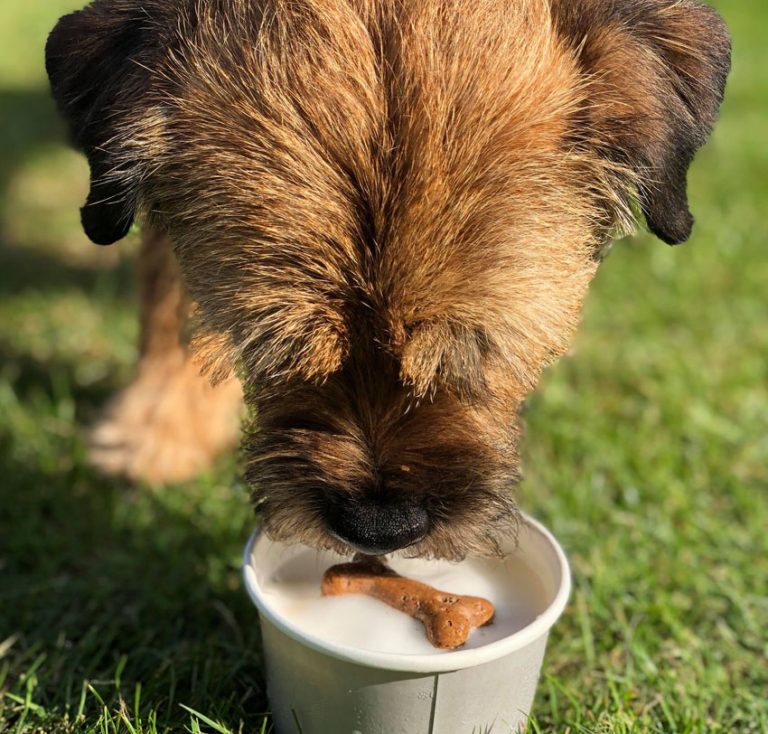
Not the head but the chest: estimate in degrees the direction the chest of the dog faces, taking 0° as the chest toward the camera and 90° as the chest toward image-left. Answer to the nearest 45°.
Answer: approximately 0°
